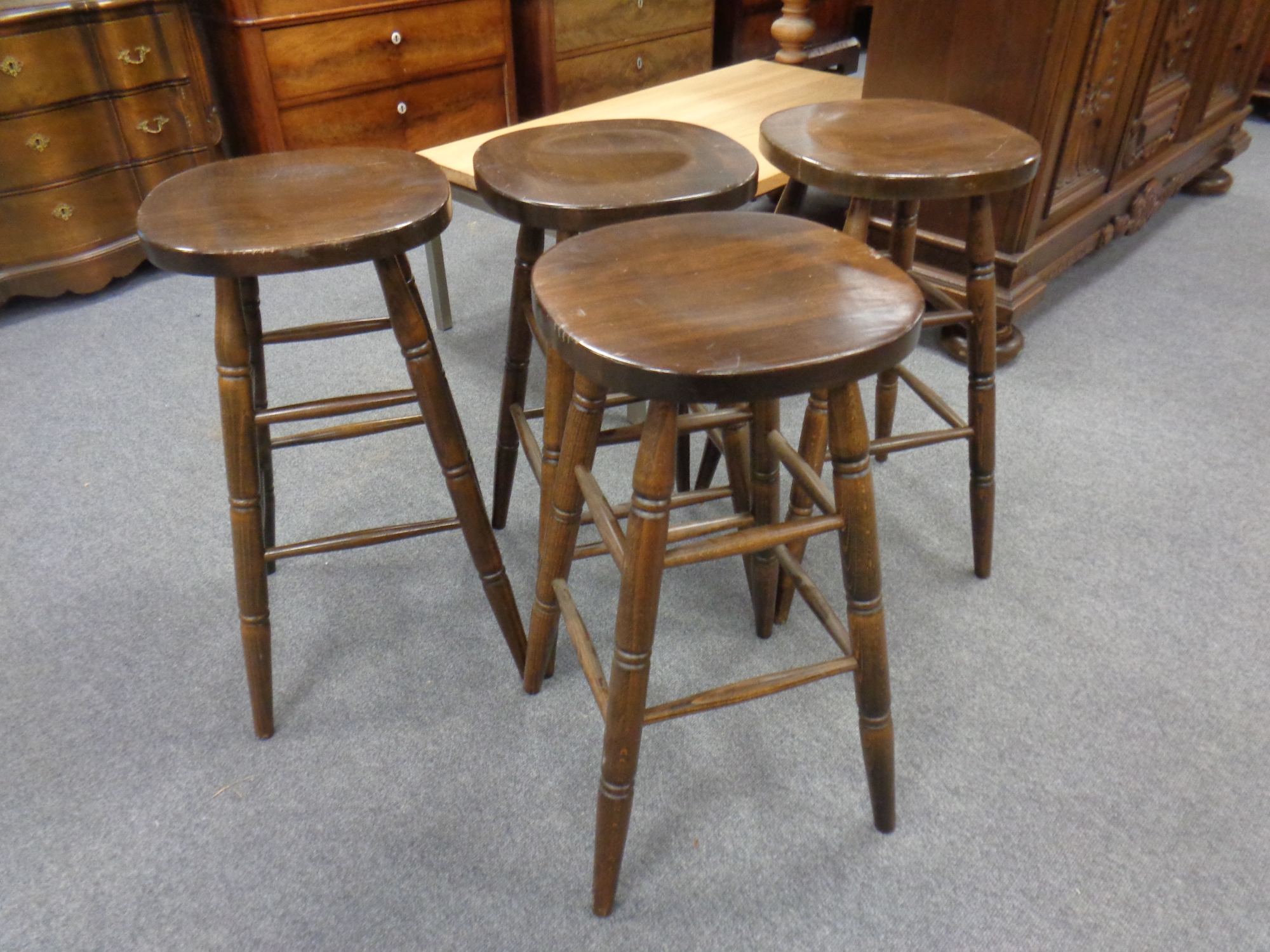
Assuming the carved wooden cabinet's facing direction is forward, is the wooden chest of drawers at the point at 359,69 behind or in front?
behind

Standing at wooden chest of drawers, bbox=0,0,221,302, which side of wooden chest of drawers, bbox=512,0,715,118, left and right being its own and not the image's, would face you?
right

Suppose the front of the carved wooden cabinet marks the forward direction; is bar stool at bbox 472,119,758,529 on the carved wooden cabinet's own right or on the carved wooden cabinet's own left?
on the carved wooden cabinet's own right

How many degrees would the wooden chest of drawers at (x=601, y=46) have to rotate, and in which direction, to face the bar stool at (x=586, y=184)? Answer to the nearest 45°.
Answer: approximately 45° to its right

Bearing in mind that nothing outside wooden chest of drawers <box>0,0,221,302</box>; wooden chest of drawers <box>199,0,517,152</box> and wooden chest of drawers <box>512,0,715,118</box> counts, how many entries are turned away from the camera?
0

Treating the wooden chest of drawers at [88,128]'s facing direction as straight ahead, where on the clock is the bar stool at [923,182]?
The bar stool is roughly at 11 o'clock from the wooden chest of drawers.

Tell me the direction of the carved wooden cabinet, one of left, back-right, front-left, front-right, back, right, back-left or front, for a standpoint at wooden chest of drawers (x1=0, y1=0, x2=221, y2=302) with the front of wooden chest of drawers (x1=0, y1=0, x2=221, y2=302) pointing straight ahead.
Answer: front-left

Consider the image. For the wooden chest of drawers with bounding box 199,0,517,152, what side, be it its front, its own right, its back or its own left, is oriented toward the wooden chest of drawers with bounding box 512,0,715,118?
left

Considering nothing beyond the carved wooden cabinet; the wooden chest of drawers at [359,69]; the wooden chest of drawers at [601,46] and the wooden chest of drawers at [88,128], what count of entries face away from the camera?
0

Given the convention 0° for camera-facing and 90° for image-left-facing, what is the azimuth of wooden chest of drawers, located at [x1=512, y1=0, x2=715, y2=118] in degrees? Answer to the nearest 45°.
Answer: approximately 315°

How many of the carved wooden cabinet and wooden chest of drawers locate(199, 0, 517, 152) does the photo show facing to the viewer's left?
0

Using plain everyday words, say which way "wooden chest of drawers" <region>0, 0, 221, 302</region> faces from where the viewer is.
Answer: facing the viewer

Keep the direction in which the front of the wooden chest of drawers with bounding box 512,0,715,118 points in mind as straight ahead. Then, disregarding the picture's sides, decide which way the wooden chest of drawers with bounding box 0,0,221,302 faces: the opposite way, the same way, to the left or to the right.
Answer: the same way
